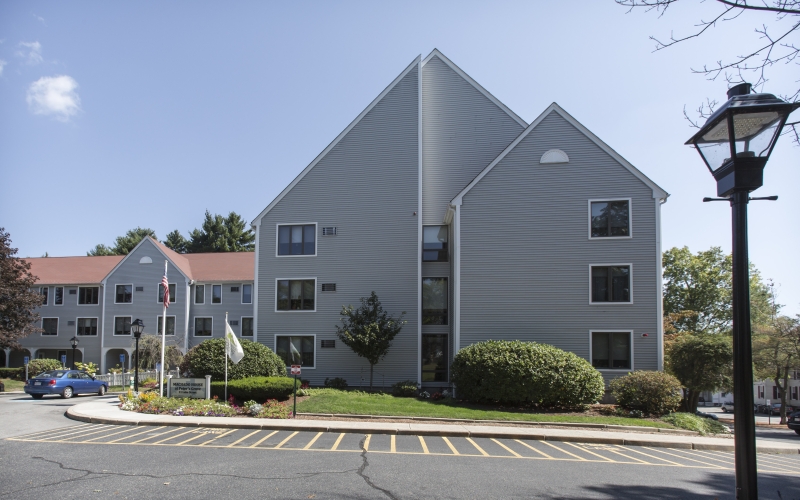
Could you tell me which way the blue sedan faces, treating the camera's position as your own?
facing away from the viewer and to the right of the viewer

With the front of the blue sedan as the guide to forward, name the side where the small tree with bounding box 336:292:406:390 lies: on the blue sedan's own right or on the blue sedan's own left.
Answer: on the blue sedan's own right

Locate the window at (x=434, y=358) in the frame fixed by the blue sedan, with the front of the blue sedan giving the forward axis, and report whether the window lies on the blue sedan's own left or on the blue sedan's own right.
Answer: on the blue sedan's own right
